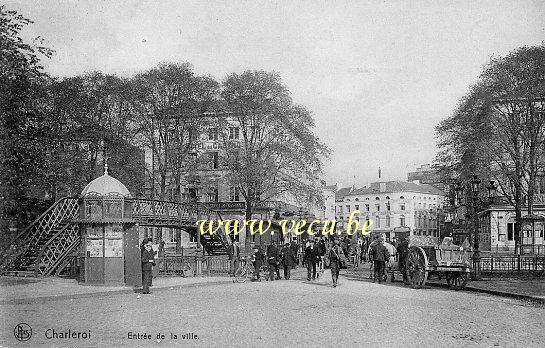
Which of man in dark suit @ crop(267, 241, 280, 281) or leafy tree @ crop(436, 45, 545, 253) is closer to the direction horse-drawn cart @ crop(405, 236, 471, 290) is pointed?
the man in dark suit

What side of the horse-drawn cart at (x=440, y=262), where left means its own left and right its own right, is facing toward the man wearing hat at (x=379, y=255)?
front

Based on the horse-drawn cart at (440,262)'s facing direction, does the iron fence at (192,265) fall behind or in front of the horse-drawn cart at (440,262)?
in front

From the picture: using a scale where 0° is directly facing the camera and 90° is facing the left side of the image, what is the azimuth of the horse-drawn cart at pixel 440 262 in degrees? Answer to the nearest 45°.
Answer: approximately 135°
